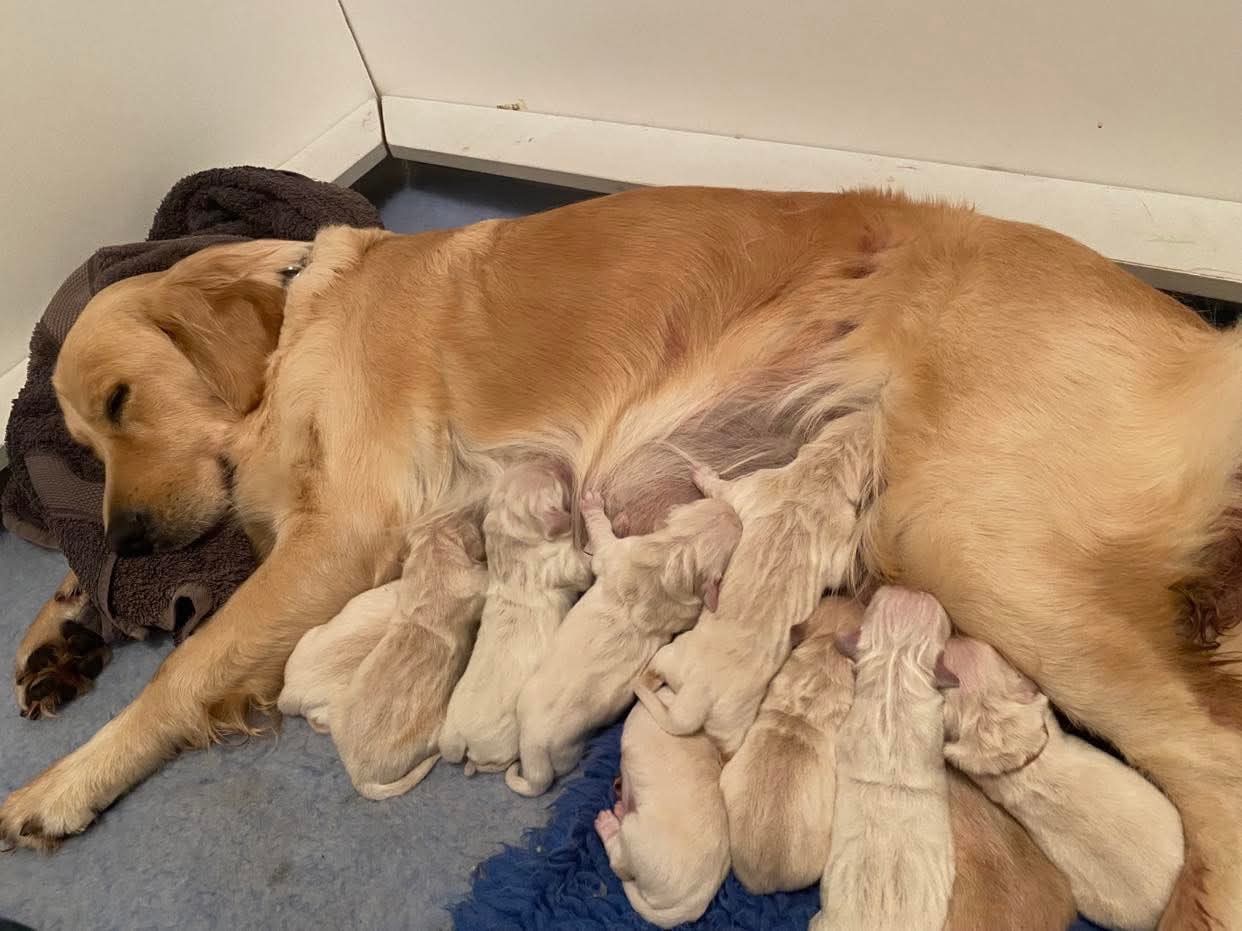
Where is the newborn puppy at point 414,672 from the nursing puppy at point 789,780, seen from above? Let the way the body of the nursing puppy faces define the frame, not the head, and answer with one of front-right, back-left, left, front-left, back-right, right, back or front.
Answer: left

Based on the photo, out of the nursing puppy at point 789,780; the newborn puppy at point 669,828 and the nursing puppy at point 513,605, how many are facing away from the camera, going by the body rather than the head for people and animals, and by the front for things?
3

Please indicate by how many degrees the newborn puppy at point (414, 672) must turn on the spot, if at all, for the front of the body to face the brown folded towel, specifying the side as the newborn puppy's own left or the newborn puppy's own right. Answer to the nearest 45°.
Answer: approximately 45° to the newborn puppy's own left

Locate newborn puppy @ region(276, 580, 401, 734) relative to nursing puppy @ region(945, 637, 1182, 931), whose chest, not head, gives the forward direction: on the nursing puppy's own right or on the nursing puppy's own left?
on the nursing puppy's own left

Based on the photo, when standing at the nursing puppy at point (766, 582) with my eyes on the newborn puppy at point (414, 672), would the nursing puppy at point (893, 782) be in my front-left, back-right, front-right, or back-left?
back-left

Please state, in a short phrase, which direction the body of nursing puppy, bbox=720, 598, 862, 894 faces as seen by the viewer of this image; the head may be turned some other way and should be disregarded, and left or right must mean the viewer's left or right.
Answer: facing away from the viewer

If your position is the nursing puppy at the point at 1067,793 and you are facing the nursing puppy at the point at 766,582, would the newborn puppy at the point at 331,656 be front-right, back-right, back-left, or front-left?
front-left

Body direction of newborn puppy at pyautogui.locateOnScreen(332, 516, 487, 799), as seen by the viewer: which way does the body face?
away from the camera

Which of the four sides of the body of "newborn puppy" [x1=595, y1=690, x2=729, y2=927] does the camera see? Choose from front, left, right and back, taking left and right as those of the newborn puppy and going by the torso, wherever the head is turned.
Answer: back

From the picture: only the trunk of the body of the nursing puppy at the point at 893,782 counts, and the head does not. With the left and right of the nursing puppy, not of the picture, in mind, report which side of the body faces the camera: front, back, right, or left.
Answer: back

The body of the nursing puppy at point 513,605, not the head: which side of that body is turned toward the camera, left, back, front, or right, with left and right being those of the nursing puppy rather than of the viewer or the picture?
back

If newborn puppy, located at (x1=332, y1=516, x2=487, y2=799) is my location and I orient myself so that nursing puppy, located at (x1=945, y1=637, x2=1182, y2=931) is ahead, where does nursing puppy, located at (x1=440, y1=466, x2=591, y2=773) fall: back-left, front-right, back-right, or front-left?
front-left
